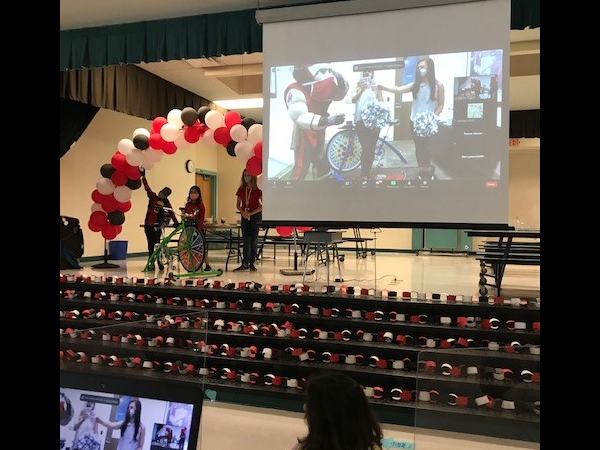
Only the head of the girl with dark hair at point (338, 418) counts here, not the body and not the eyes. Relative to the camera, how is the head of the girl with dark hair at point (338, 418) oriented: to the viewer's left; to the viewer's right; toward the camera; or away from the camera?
away from the camera

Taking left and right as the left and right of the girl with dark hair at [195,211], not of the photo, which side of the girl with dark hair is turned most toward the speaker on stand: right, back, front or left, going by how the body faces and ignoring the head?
right

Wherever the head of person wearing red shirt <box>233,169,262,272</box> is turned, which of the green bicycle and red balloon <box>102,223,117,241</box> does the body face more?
the green bicycle

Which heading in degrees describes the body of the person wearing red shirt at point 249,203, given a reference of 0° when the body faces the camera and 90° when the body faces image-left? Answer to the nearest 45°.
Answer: approximately 45°

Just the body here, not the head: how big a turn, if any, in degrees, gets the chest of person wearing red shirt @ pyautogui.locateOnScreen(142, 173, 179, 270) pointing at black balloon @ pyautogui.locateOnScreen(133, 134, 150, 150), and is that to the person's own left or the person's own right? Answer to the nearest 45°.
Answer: approximately 45° to the person's own right
